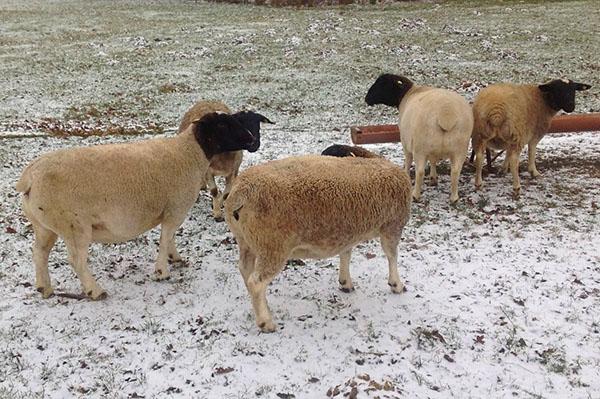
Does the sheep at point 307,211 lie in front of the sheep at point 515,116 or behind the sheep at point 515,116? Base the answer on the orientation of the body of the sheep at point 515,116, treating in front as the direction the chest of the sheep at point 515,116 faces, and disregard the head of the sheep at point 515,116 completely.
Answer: behind

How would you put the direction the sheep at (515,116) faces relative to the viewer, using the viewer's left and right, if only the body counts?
facing away from the viewer and to the right of the viewer

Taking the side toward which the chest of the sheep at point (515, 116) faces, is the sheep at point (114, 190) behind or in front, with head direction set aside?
behind

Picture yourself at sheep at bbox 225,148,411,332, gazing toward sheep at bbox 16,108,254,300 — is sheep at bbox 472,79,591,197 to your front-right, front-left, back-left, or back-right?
back-right

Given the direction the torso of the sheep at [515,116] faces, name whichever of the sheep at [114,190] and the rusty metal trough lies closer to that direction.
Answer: the rusty metal trough

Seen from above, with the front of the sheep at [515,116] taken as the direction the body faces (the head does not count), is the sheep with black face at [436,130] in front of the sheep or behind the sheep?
behind
